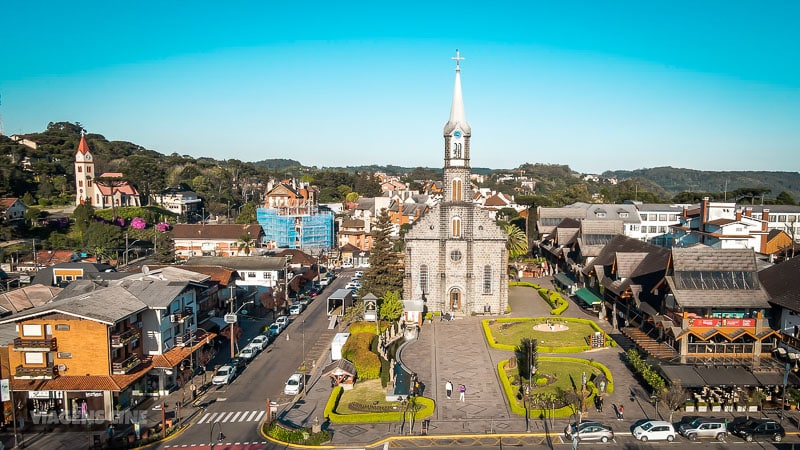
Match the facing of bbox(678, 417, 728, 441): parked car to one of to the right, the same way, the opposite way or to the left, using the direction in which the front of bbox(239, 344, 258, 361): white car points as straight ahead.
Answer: to the right

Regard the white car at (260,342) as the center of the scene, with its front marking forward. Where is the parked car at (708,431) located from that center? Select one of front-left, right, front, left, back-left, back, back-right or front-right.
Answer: left

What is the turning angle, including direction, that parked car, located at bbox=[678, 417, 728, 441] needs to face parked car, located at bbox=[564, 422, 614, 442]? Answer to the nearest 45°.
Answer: approximately 45° to its left

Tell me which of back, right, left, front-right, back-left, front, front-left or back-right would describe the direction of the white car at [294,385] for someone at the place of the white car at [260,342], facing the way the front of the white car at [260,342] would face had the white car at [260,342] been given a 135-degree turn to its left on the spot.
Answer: right

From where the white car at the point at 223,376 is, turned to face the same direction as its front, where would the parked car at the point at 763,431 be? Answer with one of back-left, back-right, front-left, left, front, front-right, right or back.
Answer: left

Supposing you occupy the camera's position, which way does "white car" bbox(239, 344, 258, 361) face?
facing the viewer and to the left of the viewer

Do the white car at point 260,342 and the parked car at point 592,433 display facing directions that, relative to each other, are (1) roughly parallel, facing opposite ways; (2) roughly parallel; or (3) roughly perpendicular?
roughly perpendicular

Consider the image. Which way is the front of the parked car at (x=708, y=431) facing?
to the viewer's left

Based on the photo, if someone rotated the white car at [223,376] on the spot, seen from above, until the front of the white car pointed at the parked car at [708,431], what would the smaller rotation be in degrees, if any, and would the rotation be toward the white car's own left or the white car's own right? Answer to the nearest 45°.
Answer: approximately 90° to the white car's own left

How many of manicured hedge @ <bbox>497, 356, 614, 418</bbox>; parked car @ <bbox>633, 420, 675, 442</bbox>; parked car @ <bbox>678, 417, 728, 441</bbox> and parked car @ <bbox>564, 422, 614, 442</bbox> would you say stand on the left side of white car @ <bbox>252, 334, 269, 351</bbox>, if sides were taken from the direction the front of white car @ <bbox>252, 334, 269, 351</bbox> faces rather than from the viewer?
4

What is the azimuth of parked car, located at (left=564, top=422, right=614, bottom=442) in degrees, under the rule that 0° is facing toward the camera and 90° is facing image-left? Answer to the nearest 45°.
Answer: approximately 90°

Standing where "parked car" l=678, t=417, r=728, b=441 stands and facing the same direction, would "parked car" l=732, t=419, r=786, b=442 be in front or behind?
behind

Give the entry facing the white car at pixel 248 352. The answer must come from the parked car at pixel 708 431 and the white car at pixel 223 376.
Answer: the parked car

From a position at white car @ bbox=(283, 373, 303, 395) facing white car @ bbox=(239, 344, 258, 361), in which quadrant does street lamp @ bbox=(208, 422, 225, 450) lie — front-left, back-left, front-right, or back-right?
back-left
